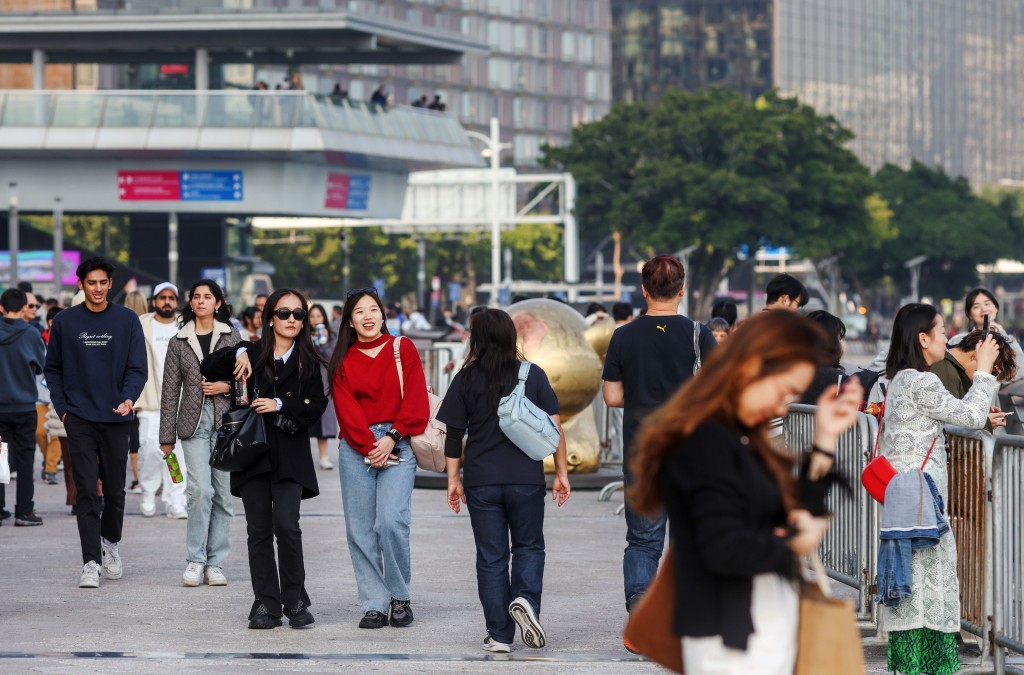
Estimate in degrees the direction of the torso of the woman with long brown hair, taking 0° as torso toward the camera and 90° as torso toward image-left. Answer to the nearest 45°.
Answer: approximately 270°

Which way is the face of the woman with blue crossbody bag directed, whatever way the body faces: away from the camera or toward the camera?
away from the camera

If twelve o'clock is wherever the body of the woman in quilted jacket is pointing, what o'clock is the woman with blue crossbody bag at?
The woman with blue crossbody bag is roughly at 11 o'clock from the woman in quilted jacket.

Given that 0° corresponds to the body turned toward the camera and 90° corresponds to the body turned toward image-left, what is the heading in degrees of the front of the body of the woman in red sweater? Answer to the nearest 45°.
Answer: approximately 0°

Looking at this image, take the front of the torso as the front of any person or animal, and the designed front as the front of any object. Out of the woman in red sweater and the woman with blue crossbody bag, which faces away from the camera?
the woman with blue crossbody bag

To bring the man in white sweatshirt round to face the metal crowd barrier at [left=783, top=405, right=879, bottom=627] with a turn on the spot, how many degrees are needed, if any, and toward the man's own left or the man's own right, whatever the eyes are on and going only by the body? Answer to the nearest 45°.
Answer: approximately 45° to the man's own left

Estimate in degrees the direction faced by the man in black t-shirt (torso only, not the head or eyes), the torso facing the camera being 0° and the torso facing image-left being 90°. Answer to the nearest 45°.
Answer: approximately 180°

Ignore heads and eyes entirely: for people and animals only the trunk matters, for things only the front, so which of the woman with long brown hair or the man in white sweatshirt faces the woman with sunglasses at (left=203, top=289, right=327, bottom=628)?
the man in white sweatshirt

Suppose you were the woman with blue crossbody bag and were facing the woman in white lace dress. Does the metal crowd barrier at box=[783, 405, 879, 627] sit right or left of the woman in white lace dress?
left

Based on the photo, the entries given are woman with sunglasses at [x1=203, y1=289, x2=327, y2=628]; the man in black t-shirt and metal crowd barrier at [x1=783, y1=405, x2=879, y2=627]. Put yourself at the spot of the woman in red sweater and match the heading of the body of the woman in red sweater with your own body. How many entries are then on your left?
2

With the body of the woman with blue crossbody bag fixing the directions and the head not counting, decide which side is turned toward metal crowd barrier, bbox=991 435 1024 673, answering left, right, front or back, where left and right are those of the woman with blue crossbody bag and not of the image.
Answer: right

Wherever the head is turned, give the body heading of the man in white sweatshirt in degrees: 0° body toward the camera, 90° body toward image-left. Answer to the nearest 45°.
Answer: approximately 0°

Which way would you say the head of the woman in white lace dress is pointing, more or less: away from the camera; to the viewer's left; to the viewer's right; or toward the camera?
to the viewer's right
